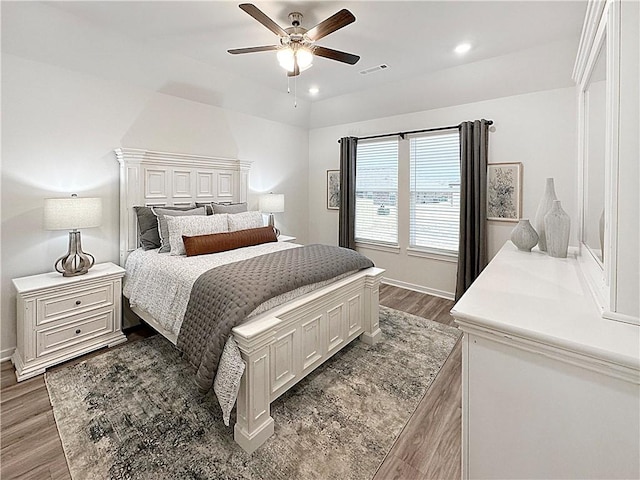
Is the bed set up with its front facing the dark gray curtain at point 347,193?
no

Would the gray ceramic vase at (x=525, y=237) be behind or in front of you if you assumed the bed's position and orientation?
in front

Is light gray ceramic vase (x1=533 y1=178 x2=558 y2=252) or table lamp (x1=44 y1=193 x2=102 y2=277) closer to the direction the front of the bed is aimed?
the light gray ceramic vase

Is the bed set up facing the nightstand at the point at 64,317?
no

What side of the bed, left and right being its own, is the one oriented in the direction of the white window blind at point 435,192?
left

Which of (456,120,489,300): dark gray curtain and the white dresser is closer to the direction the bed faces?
the white dresser

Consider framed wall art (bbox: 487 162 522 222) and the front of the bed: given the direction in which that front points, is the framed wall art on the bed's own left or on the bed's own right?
on the bed's own left

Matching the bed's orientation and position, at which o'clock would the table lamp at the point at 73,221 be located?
The table lamp is roughly at 5 o'clock from the bed.

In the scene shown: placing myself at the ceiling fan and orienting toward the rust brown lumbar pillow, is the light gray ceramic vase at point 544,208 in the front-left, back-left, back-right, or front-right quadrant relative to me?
back-right

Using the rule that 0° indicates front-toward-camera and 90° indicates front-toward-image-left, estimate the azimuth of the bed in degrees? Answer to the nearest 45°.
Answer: approximately 315°

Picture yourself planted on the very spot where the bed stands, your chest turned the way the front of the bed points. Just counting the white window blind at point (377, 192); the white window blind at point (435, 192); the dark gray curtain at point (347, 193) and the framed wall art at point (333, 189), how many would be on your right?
0

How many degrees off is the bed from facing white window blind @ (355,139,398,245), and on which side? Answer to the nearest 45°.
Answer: approximately 90° to its left
